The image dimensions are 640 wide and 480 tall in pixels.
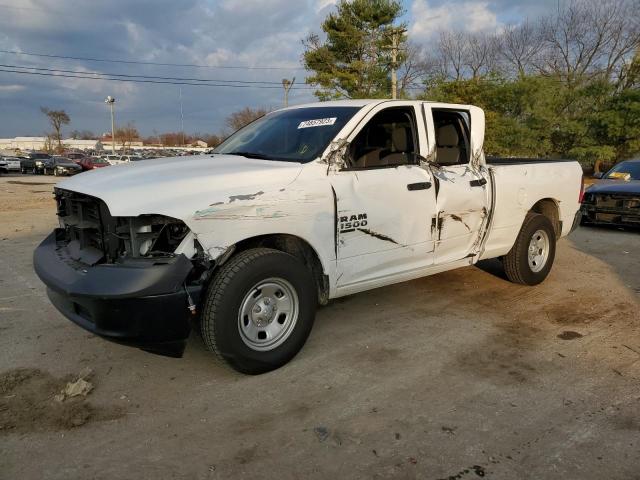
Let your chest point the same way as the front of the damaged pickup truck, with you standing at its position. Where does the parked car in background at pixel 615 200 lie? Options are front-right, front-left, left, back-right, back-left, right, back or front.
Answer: back

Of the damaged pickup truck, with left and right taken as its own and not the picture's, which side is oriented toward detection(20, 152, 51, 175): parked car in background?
right

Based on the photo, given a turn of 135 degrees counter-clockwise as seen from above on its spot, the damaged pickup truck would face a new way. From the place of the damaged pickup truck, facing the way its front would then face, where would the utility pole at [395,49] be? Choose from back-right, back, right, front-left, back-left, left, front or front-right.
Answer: left

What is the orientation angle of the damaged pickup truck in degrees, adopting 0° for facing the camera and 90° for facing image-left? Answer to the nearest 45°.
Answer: approximately 45°

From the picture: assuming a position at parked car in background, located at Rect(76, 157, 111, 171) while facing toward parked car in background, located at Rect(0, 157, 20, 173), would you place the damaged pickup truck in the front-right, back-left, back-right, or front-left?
back-left

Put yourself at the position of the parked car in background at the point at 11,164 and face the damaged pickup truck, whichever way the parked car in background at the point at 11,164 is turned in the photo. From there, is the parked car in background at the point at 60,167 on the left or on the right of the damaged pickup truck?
left

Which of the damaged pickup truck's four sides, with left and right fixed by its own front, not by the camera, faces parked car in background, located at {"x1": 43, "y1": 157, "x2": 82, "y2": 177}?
right
